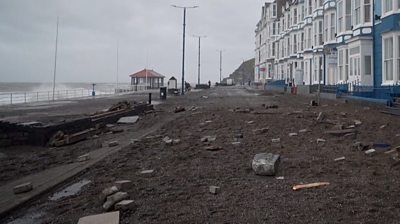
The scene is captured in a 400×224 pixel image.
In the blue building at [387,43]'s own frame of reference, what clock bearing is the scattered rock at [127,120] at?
The scattered rock is roughly at 12 o'clock from the blue building.

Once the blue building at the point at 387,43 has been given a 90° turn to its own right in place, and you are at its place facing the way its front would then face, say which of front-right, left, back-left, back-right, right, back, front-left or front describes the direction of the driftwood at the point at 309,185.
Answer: back-left

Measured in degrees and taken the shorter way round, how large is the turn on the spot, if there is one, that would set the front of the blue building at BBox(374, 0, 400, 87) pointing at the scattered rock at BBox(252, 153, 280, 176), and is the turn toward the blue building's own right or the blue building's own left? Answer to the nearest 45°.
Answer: approximately 45° to the blue building's own left

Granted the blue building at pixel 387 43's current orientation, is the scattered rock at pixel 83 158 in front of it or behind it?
in front

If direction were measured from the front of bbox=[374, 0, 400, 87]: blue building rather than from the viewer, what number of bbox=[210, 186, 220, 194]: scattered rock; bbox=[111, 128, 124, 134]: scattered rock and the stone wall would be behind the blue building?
0

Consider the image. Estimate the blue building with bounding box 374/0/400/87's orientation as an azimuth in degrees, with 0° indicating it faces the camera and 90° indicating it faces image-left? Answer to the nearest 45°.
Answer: approximately 45°

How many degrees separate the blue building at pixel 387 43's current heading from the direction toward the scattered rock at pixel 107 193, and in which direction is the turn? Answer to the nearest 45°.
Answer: approximately 45° to its left

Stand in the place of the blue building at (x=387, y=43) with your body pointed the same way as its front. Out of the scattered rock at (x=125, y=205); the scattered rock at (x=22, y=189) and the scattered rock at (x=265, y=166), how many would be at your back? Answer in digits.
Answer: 0

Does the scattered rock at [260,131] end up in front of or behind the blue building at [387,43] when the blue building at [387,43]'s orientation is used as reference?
in front

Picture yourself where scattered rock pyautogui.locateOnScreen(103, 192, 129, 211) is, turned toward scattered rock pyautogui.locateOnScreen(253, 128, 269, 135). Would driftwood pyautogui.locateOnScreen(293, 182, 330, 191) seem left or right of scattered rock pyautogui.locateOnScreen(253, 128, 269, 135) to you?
right

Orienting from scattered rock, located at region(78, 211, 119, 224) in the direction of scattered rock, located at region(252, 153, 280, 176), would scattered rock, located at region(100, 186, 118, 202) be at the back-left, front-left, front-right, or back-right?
front-left
